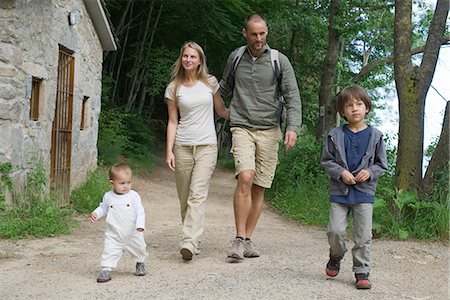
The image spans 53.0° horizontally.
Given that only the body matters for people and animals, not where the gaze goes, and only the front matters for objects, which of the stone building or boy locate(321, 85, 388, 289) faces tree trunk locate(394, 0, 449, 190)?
the stone building

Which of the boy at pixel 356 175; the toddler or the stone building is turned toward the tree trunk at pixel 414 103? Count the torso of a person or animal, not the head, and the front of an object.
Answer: the stone building

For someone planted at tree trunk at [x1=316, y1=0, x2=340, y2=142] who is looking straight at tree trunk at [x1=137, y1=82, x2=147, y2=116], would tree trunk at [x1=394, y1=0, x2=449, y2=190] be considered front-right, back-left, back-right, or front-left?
back-left

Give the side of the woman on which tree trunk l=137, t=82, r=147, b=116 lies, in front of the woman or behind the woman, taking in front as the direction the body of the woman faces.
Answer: behind

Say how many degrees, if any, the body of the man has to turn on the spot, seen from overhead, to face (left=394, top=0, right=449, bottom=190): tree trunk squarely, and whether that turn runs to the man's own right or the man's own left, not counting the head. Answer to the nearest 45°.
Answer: approximately 135° to the man's own left

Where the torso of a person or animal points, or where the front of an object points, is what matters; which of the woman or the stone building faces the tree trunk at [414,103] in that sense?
the stone building

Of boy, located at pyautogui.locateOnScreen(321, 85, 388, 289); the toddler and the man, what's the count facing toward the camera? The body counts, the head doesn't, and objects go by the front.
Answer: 3

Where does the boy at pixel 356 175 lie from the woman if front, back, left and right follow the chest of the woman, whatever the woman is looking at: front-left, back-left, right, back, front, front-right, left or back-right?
front-left

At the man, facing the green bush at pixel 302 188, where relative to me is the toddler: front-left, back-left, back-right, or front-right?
back-left

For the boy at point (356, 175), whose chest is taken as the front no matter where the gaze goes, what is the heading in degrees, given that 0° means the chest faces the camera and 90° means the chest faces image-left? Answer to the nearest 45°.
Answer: approximately 0°

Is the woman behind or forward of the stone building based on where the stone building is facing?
forward

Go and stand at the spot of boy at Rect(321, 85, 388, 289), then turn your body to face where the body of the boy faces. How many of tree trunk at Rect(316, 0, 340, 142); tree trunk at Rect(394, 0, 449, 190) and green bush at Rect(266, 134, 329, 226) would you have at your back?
3
